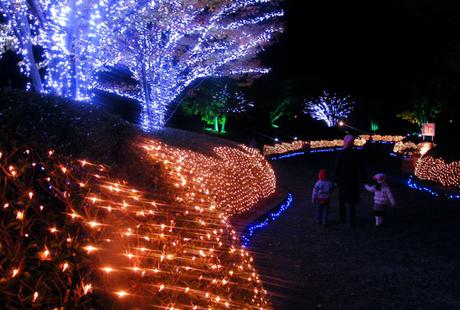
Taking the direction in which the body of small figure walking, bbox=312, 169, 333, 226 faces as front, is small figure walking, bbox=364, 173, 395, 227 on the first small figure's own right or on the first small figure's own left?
on the first small figure's own right

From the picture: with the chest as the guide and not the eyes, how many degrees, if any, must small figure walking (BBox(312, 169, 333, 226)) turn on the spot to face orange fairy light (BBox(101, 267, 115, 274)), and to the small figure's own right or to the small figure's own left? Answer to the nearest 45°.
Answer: approximately 180°

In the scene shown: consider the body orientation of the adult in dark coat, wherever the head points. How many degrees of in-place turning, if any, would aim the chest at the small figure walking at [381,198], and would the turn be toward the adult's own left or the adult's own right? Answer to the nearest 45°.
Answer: approximately 45° to the adult's own right

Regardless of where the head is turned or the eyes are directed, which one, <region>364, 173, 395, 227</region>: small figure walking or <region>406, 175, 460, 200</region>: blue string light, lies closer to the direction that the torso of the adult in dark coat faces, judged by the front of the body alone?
the blue string light

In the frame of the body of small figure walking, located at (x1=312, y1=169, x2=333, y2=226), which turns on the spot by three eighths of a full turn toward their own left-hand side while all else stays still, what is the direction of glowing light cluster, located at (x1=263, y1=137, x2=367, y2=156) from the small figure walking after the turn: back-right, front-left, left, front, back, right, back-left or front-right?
back-right

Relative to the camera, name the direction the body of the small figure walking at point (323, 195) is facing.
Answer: away from the camera

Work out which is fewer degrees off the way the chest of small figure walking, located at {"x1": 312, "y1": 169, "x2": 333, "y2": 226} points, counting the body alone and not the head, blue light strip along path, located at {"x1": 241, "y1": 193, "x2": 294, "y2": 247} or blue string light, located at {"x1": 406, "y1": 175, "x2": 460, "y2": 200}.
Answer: the blue string light

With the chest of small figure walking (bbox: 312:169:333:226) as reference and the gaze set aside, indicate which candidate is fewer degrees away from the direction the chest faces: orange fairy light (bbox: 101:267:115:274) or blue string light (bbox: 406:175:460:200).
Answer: the blue string light

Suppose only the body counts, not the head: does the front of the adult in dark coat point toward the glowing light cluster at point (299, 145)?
yes

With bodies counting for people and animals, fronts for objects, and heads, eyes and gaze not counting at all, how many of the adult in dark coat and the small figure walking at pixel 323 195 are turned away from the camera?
2

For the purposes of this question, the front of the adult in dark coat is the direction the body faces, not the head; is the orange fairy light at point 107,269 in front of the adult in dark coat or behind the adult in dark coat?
behind

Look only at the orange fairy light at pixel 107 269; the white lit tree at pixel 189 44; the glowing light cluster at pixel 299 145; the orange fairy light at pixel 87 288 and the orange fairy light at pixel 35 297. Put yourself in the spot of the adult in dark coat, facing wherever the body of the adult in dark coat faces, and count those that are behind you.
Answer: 3

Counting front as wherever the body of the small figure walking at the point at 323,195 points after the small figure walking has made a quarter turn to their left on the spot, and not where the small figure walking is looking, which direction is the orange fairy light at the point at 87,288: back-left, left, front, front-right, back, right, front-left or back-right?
left

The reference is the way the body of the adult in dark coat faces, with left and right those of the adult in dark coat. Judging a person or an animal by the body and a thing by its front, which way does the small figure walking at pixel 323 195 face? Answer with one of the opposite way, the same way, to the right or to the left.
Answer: the same way

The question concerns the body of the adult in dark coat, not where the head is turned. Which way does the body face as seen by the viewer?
away from the camera

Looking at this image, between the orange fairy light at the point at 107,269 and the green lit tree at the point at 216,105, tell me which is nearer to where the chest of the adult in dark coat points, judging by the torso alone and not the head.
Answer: the green lit tree
